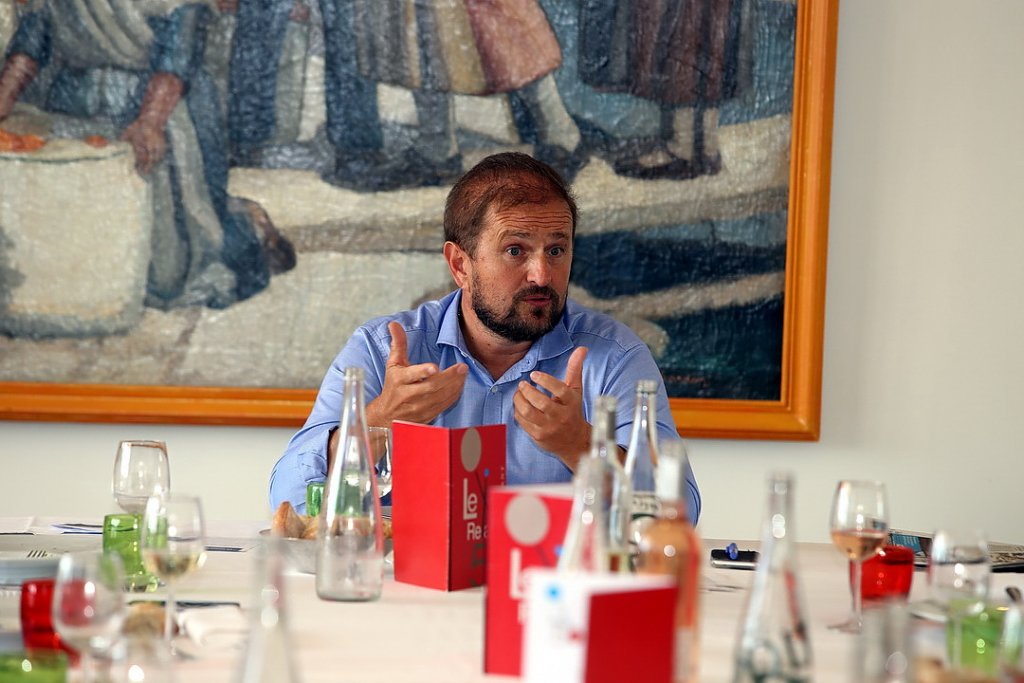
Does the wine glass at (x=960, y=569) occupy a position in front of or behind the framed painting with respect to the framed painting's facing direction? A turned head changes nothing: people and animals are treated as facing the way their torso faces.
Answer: in front

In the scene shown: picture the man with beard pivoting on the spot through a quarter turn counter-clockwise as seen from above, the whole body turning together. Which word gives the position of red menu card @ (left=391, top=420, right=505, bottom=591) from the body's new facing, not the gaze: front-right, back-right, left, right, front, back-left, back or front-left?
right

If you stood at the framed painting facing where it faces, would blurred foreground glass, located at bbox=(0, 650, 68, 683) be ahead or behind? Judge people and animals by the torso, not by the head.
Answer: ahead

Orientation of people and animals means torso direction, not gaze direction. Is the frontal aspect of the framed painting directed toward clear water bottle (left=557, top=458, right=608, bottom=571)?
yes

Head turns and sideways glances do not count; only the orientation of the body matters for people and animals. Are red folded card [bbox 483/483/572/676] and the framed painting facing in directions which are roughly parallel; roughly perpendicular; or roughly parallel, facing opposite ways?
roughly parallel

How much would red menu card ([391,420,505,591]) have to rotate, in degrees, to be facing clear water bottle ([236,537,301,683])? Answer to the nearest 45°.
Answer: approximately 45° to its right

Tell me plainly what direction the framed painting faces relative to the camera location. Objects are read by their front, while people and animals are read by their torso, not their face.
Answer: facing the viewer

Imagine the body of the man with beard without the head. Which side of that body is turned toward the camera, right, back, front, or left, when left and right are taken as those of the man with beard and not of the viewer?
front

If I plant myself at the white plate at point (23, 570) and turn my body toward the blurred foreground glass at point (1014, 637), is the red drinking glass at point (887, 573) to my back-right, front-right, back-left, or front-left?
front-left

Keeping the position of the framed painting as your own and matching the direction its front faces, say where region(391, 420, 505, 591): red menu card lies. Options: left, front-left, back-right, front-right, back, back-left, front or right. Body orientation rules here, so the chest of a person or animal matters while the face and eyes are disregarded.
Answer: front

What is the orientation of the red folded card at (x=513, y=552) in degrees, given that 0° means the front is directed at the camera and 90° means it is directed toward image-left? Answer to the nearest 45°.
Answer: approximately 0°

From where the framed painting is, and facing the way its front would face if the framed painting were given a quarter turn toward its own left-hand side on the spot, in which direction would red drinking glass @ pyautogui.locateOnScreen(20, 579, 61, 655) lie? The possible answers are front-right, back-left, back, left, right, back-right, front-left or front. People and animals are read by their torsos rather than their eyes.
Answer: right

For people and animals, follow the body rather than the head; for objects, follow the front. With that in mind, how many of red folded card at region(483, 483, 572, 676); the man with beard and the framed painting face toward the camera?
3

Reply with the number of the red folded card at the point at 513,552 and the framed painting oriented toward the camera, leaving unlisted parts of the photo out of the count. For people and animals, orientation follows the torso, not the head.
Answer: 2
